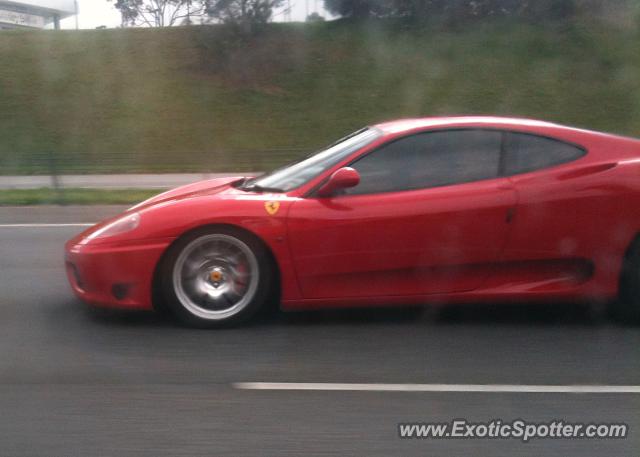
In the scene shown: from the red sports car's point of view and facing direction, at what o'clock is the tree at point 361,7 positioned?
The tree is roughly at 3 o'clock from the red sports car.

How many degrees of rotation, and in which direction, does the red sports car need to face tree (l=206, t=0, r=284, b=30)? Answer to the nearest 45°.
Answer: approximately 90° to its right

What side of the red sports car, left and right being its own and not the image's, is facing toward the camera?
left

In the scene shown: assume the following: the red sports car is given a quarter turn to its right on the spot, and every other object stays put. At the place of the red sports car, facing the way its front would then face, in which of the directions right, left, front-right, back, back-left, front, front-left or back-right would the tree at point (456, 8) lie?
front
